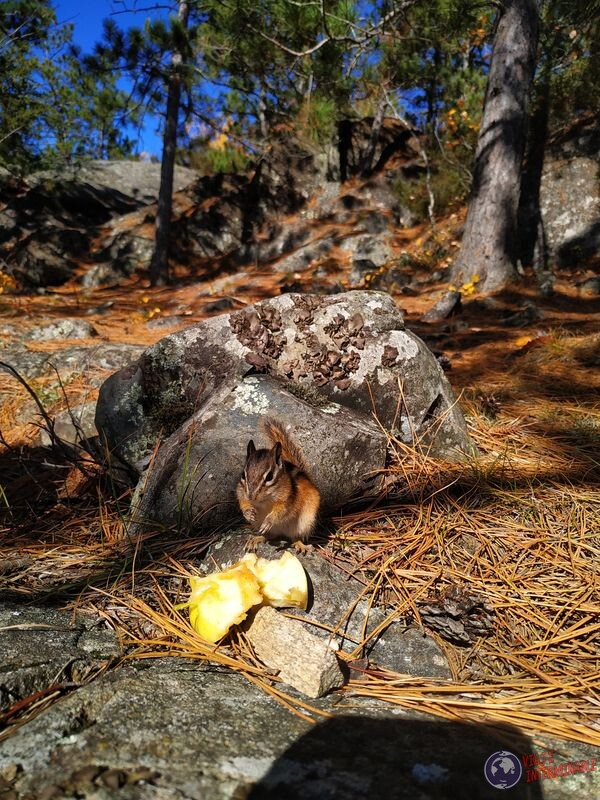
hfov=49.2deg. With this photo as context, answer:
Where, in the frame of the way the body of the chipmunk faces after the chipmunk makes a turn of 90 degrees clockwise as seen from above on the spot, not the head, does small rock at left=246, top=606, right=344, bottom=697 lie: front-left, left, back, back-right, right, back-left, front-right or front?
back-left

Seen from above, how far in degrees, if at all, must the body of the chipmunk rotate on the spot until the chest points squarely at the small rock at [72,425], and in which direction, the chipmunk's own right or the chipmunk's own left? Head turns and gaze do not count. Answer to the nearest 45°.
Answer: approximately 90° to the chipmunk's own right

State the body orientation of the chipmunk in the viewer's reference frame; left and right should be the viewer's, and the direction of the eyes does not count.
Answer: facing the viewer and to the left of the viewer

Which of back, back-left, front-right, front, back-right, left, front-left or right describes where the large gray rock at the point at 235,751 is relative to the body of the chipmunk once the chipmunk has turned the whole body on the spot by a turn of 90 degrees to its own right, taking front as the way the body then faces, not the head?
back-left

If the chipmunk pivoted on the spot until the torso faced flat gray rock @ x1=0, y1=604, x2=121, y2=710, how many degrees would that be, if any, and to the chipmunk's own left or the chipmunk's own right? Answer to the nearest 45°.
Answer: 0° — it already faces it

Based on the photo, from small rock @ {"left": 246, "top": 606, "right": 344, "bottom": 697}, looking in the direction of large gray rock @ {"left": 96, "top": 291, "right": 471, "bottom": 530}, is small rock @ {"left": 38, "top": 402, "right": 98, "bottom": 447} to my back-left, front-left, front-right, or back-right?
front-left

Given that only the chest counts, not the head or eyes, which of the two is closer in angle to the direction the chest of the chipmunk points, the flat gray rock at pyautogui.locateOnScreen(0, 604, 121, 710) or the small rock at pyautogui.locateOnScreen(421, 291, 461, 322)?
the flat gray rock

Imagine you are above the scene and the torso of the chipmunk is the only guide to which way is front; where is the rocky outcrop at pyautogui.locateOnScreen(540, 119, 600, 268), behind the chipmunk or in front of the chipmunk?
behind
